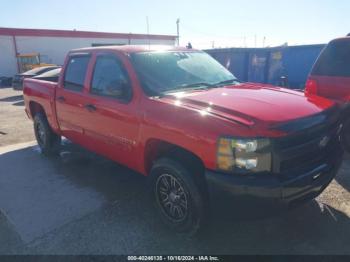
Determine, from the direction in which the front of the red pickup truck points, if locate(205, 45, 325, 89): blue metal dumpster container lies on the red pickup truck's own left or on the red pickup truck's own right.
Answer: on the red pickup truck's own left

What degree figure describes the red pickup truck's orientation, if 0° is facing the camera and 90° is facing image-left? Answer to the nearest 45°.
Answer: approximately 315°
